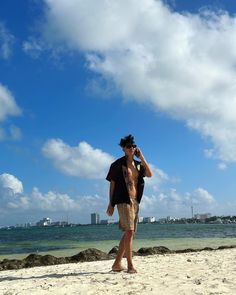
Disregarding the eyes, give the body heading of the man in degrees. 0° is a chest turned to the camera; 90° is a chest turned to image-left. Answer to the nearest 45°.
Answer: approximately 315°
